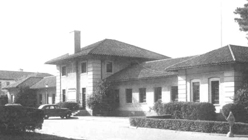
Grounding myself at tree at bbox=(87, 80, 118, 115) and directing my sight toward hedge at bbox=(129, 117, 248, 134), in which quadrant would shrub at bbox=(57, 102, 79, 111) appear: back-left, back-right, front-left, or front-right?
back-right

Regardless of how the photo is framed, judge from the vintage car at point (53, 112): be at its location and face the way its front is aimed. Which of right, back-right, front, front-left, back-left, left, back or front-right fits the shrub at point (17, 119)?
front-right

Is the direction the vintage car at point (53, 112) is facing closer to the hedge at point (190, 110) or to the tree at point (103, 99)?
the hedge
